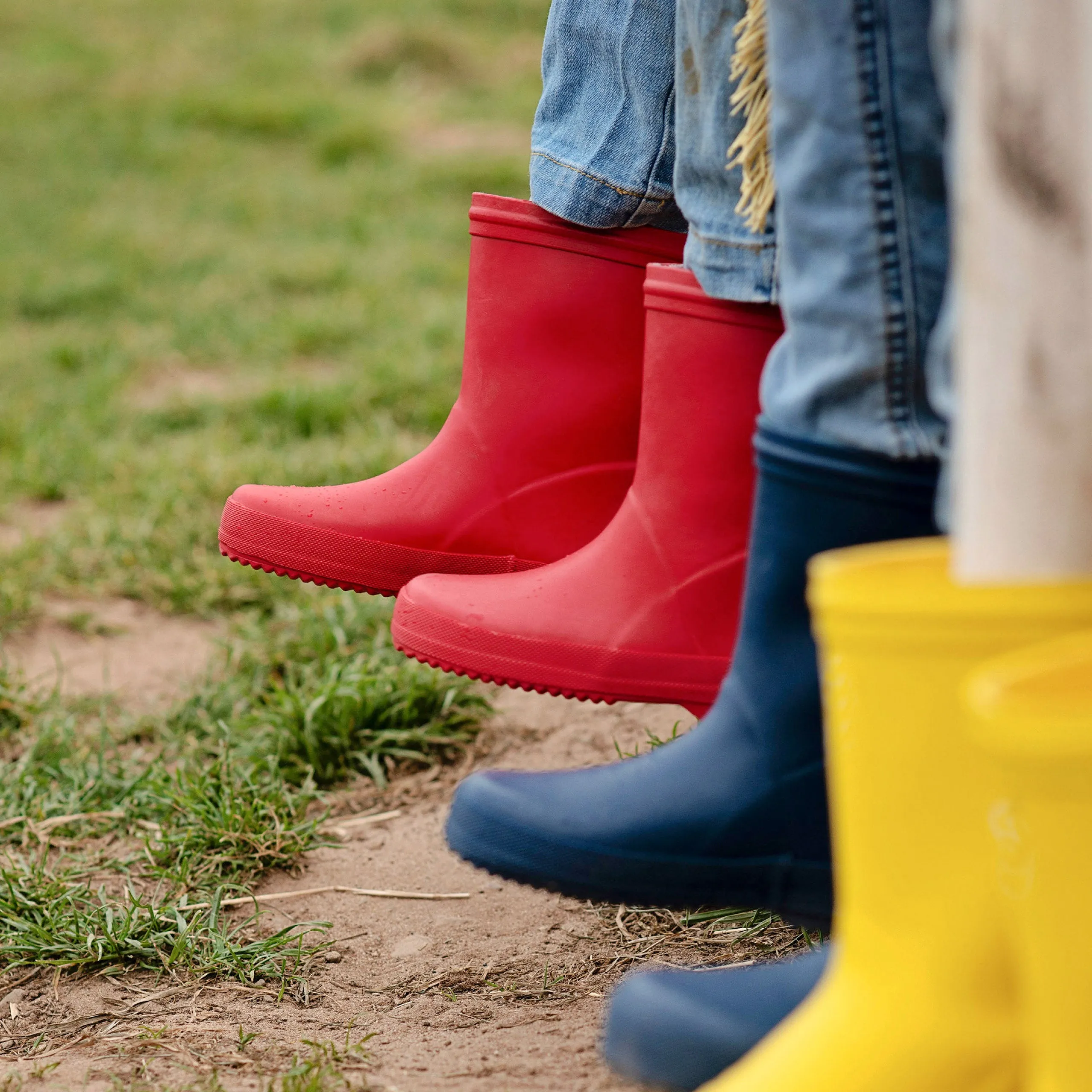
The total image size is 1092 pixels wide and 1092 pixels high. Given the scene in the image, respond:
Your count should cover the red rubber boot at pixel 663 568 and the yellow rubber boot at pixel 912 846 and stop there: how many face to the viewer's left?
2

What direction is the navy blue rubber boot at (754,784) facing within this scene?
to the viewer's left

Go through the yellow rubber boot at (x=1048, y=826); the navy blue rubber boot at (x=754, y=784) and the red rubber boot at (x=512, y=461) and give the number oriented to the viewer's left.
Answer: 3

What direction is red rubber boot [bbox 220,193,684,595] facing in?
to the viewer's left

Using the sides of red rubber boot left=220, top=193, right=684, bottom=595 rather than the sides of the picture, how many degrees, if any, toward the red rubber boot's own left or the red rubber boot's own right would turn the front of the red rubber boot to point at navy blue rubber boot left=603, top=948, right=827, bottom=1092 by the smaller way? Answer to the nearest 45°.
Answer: approximately 90° to the red rubber boot's own left

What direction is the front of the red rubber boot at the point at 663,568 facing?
to the viewer's left

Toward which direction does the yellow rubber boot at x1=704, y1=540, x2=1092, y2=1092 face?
to the viewer's left

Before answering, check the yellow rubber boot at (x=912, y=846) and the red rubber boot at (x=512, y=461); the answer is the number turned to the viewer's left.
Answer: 2

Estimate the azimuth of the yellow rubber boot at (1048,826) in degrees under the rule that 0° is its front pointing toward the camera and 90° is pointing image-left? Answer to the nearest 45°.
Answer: approximately 90°
